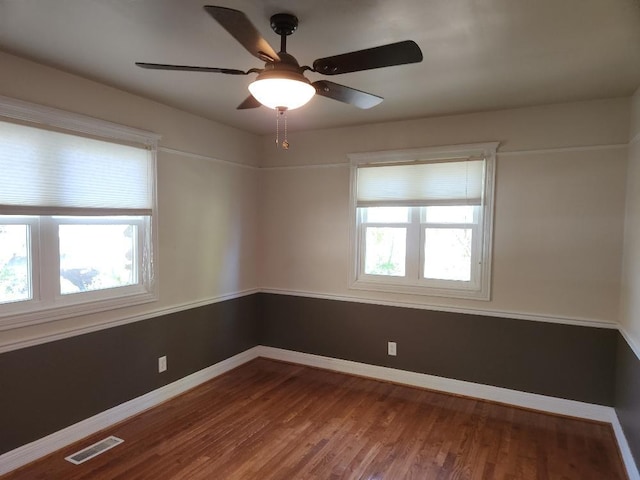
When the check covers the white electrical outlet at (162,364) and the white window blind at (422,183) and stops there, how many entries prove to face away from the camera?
0

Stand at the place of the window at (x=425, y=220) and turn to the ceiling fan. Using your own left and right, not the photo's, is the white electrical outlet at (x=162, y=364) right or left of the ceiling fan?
right

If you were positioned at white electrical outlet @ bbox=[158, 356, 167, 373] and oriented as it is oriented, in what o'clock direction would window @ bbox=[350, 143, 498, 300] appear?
The window is roughly at 11 o'clock from the white electrical outlet.

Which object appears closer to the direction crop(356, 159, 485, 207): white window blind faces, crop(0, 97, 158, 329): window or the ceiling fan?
the ceiling fan

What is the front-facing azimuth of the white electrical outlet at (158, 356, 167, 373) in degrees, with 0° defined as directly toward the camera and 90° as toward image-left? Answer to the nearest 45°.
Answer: approximately 315°

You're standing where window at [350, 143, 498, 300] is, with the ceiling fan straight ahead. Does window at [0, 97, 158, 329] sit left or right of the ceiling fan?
right

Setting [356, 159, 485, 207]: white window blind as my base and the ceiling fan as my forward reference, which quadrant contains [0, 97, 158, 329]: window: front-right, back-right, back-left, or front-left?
front-right

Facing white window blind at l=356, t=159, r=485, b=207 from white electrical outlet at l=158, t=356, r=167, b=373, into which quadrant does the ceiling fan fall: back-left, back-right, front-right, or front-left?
front-right

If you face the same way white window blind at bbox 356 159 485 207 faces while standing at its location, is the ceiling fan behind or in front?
in front

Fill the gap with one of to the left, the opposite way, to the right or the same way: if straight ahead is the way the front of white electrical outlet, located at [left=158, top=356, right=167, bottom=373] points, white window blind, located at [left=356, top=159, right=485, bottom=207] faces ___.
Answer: to the right

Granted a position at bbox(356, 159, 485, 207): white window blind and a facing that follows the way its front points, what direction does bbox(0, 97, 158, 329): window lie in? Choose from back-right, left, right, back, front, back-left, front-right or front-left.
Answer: front-right

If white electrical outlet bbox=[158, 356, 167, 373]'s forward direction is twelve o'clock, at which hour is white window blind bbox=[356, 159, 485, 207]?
The white window blind is roughly at 11 o'clock from the white electrical outlet.

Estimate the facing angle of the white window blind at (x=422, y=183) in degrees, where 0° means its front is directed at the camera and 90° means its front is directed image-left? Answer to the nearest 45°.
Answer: approximately 0°
